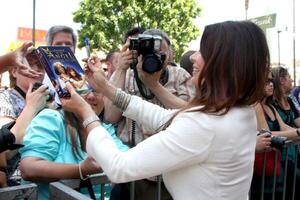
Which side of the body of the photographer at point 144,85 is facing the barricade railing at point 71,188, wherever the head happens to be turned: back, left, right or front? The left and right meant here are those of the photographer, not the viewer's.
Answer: front

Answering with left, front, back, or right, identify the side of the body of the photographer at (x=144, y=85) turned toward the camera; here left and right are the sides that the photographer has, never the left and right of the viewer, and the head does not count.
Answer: front

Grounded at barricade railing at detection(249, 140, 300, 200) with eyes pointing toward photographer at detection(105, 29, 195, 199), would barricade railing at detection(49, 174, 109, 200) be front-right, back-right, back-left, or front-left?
front-left
